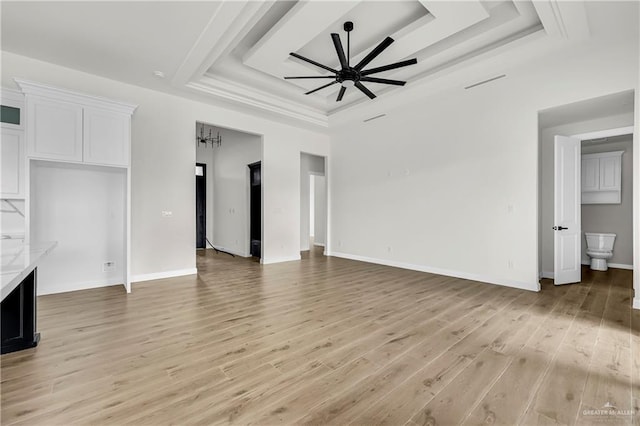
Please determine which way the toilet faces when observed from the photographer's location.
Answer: facing the viewer

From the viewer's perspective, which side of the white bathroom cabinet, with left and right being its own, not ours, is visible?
front

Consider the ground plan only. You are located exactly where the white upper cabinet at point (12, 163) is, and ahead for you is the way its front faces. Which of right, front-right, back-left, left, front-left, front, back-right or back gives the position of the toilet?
front-left

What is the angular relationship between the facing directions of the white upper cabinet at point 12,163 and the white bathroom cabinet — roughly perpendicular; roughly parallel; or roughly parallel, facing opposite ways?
roughly perpendicular

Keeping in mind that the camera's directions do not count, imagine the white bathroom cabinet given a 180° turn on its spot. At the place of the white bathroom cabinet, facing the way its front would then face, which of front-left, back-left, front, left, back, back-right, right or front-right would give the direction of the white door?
back

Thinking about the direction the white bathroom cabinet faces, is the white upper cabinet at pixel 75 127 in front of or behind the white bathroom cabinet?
in front

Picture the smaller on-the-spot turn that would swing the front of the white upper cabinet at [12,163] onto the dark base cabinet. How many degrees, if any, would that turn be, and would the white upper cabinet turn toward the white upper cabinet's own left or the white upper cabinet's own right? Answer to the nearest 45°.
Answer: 0° — it already faces it

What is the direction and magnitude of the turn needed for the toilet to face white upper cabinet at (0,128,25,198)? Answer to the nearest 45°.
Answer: approximately 45° to its right

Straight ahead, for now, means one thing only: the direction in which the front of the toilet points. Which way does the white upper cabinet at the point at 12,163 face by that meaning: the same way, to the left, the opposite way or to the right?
to the left

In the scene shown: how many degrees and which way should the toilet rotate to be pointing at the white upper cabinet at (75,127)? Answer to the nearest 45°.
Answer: approximately 45° to its right

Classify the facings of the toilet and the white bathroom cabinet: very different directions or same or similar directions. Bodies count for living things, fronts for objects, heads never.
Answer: same or similar directions

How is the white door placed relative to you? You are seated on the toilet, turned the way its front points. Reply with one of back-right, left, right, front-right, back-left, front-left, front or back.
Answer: front
